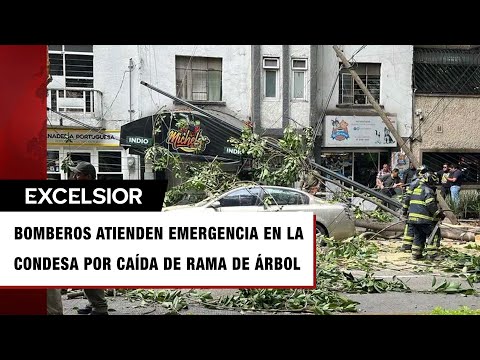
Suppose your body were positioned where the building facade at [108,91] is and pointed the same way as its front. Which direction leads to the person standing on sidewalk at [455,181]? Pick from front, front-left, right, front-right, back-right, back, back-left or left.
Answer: left

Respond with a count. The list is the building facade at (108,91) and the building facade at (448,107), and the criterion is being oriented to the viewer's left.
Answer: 0

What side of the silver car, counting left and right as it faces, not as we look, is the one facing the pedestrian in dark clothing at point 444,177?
back

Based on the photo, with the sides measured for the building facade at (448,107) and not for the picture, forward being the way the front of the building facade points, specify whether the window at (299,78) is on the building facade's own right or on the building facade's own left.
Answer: on the building facade's own right

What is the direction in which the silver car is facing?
to the viewer's left

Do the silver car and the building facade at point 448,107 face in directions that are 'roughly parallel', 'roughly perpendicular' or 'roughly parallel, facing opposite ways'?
roughly perpendicular

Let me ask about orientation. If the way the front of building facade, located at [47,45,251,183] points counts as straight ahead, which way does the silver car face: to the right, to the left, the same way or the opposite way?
to the right

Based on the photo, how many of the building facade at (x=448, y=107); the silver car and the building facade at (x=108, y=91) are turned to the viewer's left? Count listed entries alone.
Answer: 1
